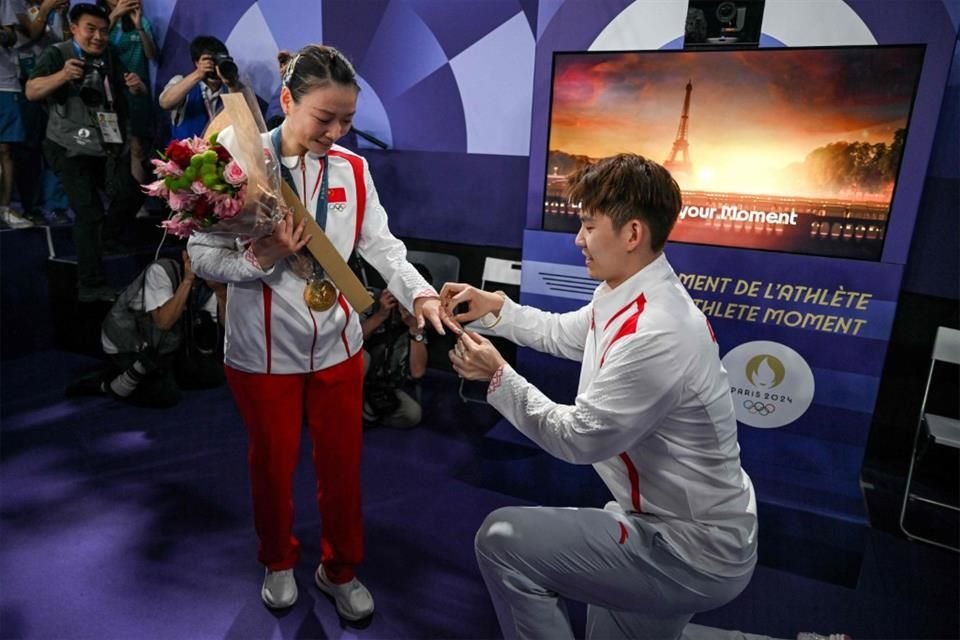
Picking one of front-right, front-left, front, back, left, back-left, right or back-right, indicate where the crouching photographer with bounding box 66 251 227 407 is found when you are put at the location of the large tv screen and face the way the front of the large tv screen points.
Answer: right

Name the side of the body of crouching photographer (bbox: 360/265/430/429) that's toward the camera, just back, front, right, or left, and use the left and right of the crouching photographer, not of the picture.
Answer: front

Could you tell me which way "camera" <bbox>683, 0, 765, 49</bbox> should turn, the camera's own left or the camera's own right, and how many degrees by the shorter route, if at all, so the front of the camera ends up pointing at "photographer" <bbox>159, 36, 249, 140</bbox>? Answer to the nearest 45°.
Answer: approximately 90° to the camera's own right

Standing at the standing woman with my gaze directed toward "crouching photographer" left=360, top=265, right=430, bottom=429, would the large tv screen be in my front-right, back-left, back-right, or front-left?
front-right

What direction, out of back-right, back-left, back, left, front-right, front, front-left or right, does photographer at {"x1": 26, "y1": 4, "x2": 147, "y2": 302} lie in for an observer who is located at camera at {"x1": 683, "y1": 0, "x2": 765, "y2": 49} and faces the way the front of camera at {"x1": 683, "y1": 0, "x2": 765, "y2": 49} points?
right

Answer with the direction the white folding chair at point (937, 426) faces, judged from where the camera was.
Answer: facing the viewer and to the left of the viewer

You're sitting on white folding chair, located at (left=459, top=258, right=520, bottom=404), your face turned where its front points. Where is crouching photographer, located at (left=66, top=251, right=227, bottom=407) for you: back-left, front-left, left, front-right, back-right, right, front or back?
front-right

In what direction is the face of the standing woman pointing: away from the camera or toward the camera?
toward the camera

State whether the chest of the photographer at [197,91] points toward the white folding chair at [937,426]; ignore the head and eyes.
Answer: yes

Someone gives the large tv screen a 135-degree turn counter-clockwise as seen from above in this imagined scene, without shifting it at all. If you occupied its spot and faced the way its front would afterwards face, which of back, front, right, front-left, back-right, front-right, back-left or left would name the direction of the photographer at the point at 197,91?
back-left

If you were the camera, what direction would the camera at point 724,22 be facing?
facing the viewer

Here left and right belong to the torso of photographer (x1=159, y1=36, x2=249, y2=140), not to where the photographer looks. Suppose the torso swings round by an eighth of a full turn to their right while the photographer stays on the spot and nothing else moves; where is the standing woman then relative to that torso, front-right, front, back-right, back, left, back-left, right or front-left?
front
